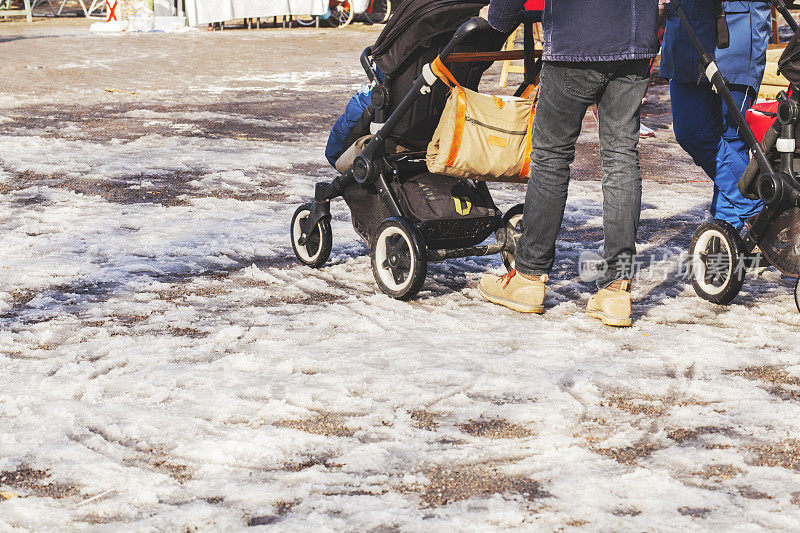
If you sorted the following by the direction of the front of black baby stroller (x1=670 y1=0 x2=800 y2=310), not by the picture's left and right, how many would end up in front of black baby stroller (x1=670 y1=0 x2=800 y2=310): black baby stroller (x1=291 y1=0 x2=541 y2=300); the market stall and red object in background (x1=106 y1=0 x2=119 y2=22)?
0

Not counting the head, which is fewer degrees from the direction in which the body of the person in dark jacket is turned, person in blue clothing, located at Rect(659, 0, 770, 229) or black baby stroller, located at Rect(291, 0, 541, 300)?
the black baby stroller

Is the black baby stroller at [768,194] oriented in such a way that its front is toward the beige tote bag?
no

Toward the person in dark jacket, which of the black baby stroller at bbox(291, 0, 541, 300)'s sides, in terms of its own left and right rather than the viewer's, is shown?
back

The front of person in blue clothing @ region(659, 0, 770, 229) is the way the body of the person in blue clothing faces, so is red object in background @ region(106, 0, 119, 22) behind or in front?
behind

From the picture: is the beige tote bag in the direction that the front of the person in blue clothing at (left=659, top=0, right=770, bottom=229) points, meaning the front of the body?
no

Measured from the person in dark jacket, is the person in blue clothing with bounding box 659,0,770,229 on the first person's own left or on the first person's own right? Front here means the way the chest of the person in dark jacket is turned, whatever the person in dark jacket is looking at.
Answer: on the first person's own right

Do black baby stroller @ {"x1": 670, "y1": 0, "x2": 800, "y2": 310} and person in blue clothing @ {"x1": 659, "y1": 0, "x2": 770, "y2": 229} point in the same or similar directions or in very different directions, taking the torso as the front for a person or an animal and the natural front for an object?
same or similar directions

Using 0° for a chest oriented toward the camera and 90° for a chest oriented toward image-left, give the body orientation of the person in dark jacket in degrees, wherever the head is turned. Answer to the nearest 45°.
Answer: approximately 135°

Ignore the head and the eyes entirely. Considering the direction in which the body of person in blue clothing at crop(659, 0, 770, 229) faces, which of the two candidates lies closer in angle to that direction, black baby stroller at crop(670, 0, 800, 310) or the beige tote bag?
the black baby stroller

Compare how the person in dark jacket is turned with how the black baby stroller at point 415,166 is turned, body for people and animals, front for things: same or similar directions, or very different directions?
same or similar directions

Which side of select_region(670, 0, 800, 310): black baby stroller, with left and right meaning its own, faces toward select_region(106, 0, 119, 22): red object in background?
back

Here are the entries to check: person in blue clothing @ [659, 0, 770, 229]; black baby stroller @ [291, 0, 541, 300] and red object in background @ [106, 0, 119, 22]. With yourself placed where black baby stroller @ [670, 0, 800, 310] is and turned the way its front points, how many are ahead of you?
0
